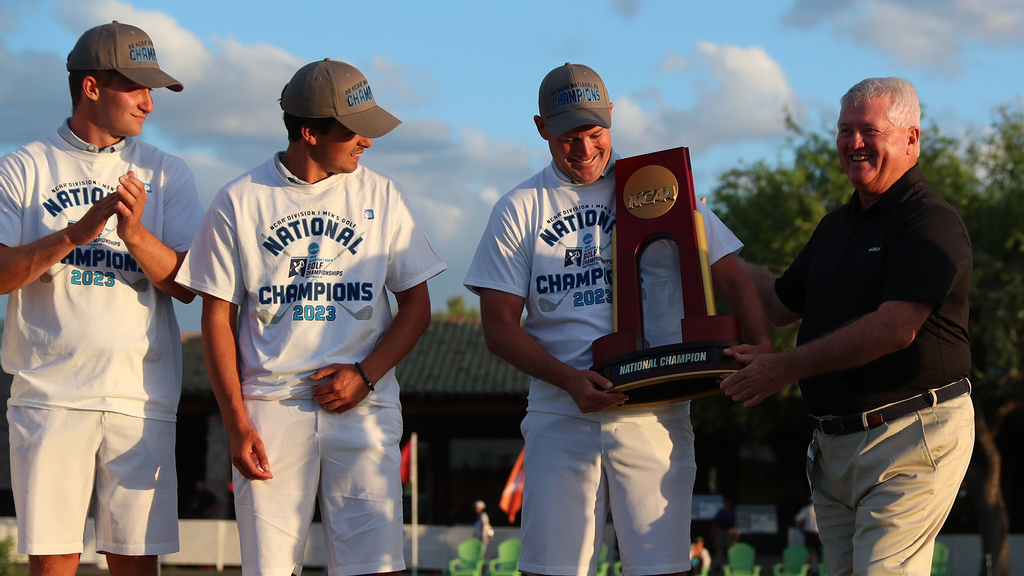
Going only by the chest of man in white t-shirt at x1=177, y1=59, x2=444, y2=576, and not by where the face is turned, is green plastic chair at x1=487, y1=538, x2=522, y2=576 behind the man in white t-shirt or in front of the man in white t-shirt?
behind

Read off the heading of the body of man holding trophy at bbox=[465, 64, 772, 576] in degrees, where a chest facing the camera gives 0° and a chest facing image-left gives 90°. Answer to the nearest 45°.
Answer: approximately 0°

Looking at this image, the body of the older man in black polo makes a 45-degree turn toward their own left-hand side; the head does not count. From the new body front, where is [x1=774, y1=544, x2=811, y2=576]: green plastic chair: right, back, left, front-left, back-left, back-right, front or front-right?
back

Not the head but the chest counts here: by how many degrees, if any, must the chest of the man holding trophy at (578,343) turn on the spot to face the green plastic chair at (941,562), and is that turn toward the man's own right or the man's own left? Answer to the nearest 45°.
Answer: approximately 180°

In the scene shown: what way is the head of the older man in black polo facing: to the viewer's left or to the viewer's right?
to the viewer's left

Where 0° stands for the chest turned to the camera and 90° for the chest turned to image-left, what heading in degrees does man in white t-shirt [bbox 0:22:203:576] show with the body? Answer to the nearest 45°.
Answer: approximately 0°

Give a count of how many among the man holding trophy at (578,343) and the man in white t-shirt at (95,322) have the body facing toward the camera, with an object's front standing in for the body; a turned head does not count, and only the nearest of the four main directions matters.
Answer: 2

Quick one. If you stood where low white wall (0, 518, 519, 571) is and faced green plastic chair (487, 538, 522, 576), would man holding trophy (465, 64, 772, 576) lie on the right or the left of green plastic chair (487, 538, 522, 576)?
right
